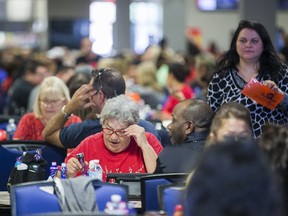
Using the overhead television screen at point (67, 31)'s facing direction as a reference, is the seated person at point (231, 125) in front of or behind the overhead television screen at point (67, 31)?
in front

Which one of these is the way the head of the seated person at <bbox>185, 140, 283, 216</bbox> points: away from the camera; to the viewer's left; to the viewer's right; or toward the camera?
away from the camera

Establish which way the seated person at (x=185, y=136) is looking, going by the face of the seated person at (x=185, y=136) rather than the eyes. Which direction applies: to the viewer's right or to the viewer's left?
to the viewer's left

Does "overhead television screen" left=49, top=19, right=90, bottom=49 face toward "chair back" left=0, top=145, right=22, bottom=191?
yes

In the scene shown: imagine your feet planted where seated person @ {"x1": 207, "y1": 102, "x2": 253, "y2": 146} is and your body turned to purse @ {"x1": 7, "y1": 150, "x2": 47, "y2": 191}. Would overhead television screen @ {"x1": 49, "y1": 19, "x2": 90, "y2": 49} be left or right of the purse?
right

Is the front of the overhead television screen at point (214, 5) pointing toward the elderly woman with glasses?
yes

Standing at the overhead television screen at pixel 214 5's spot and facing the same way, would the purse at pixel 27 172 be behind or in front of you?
in front

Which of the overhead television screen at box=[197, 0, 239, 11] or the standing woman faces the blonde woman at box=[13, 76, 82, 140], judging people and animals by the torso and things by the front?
the overhead television screen

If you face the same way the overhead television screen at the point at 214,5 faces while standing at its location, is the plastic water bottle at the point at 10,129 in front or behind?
in front

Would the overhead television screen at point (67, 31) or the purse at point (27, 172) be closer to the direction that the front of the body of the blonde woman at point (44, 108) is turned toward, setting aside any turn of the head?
the purse

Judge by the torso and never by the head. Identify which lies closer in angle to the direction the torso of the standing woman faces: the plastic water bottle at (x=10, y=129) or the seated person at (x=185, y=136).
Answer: the seated person

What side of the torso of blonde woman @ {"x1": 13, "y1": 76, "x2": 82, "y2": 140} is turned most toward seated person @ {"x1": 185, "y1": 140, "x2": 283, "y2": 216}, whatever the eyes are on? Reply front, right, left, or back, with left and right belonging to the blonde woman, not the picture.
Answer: front

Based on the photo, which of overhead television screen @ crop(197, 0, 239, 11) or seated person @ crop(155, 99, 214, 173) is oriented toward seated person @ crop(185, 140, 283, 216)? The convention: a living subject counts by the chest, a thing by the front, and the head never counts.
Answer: the overhead television screen
